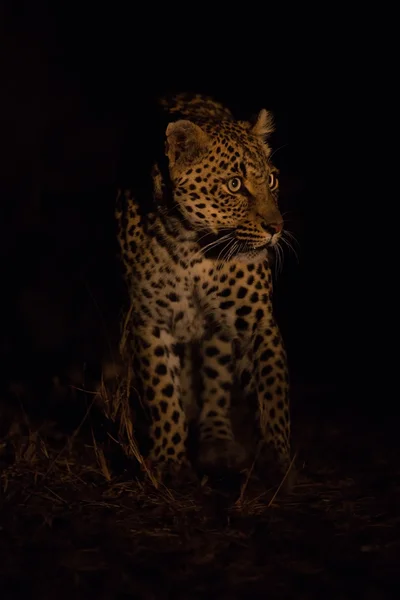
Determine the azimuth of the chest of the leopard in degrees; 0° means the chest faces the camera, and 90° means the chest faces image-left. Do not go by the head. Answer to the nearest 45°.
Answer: approximately 0°
